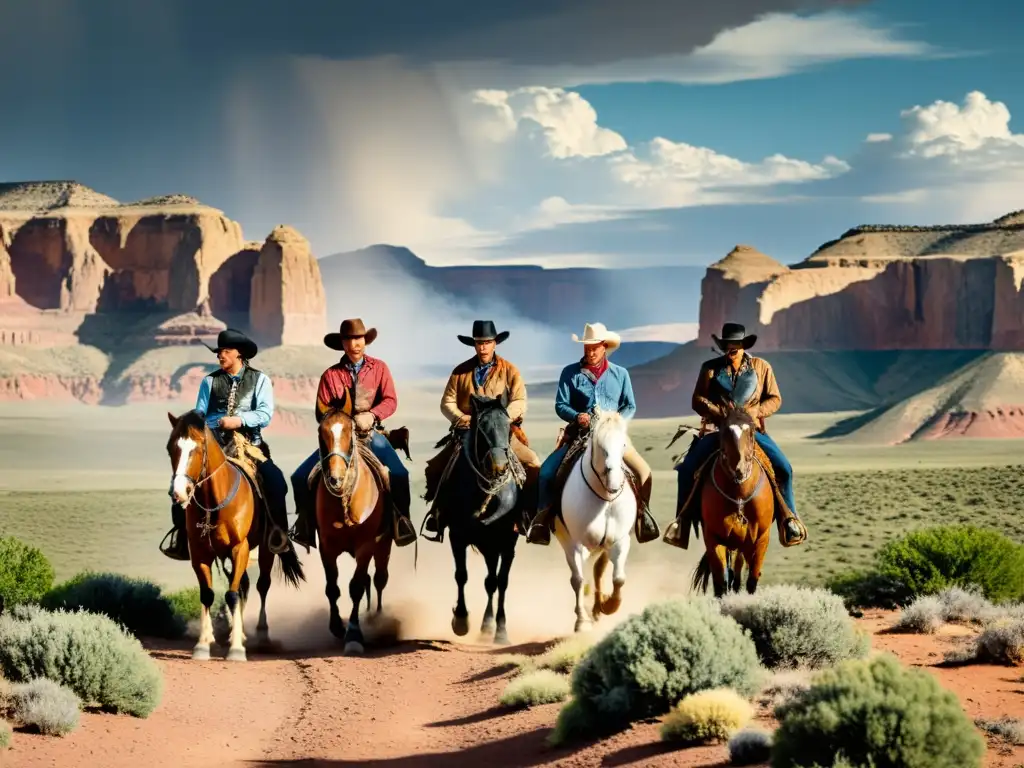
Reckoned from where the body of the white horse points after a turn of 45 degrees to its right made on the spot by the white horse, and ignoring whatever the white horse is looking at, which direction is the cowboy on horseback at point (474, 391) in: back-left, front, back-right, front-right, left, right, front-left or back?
right

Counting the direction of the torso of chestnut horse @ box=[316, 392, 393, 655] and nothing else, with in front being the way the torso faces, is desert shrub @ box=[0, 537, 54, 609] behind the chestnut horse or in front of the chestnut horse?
behind

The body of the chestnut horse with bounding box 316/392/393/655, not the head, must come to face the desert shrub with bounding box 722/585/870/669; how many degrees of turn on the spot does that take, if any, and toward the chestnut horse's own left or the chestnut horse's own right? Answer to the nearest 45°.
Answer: approximately 45° to the chestnut horse's own left

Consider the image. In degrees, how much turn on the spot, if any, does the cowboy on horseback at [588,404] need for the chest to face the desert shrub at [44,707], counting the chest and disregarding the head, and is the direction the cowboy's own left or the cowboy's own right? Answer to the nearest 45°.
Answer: approximately 45° to the cowboy's own right

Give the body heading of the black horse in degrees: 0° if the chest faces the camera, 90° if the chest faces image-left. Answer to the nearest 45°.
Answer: approximately 0°
